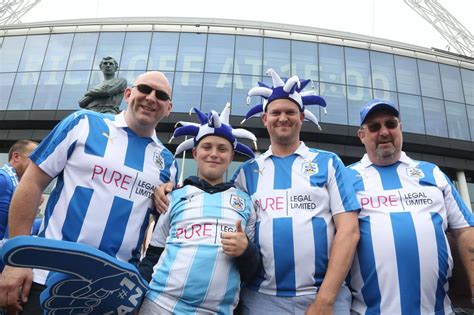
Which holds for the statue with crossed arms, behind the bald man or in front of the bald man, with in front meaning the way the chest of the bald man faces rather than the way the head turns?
behind

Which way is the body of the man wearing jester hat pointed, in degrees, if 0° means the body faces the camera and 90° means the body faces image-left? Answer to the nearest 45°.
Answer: approximately 0°

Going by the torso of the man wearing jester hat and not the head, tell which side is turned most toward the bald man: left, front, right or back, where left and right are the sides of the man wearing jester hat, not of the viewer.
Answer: right

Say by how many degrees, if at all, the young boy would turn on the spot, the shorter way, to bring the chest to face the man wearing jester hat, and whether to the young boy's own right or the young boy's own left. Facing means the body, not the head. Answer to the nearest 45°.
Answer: approximately 90° to the young boy's own left

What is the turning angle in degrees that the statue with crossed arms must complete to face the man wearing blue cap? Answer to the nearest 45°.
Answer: approximately 45° to its left

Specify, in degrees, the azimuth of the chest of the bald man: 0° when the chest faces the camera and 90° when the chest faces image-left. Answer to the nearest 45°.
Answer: approximately 315°

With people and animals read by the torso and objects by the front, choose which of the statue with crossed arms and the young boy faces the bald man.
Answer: the statue with crossed arms
